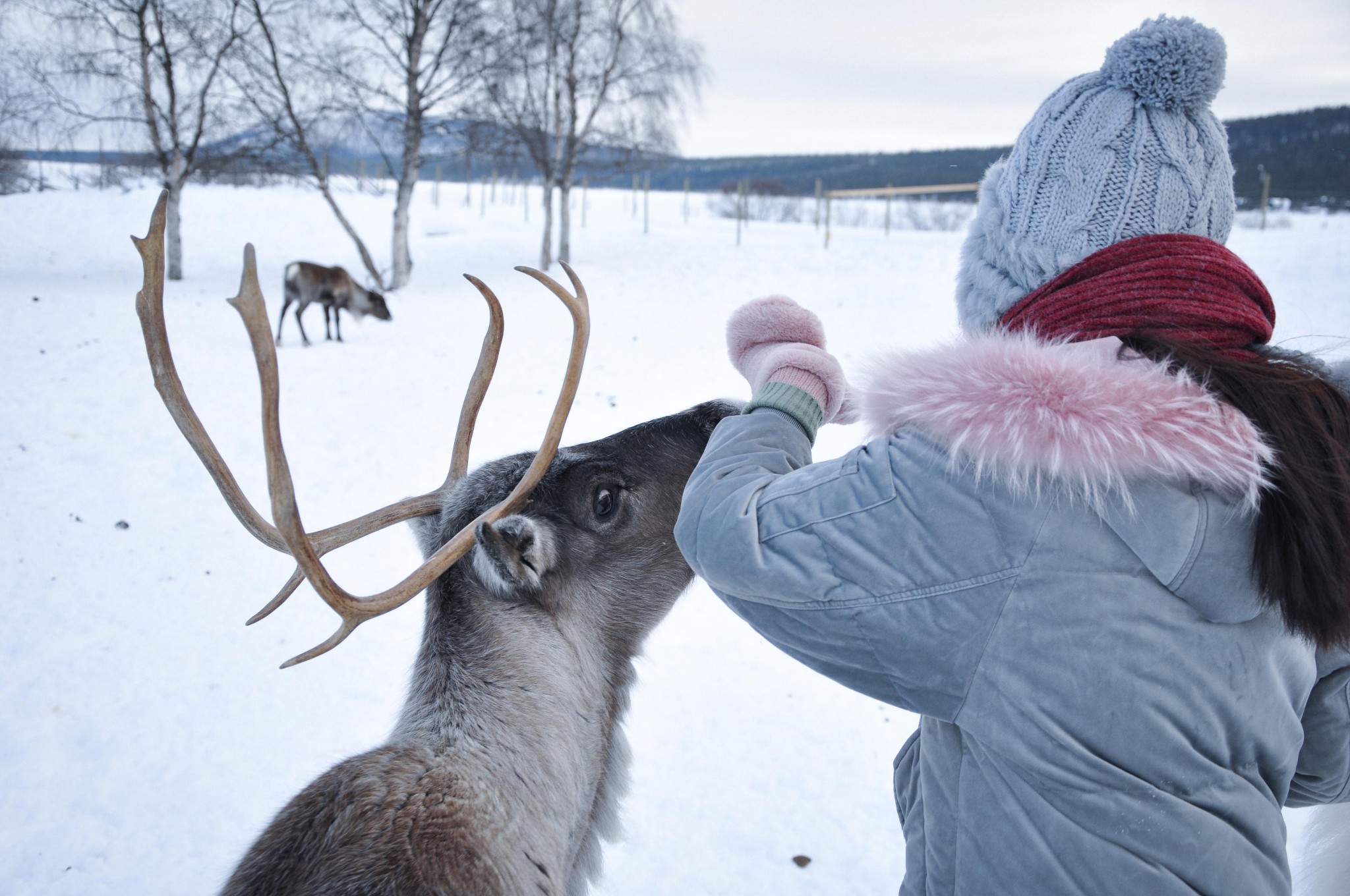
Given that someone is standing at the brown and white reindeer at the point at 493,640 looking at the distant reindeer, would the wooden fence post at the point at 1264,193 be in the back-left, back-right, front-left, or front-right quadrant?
front-right

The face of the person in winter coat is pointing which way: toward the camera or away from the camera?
away from the camera

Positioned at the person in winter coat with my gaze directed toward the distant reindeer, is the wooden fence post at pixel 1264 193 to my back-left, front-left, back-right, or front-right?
front-right

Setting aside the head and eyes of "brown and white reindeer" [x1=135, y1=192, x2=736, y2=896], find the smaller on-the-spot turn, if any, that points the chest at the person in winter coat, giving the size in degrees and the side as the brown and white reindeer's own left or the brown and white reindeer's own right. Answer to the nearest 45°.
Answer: approximately 45° to the brown and white reindeer's own right

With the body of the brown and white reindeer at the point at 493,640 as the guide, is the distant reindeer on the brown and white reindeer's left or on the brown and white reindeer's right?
on the brown and white reindeer's left
